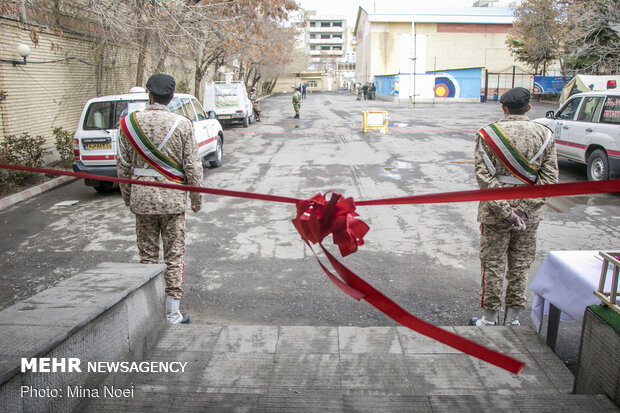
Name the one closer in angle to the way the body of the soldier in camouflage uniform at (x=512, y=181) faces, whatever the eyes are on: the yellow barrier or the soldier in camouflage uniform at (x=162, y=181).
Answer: the yellow barrier

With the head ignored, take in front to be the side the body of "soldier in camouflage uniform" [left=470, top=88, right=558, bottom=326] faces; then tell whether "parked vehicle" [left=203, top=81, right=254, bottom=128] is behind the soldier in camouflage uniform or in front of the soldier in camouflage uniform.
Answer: in front

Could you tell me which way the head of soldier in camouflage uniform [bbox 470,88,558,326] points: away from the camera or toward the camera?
away from the camera

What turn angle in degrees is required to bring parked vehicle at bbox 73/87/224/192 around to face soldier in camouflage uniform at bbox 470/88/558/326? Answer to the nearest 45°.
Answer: approximately 90° to its right

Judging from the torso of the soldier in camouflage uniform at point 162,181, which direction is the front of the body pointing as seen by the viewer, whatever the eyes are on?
away from the camera

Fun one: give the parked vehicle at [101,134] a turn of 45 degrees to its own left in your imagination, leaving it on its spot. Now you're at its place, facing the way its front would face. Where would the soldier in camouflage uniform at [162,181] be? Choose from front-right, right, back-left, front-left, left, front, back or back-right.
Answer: back

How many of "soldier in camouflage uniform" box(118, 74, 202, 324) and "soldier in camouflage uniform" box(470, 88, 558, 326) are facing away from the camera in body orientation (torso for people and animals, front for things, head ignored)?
2
